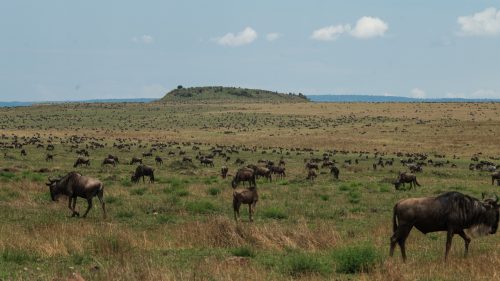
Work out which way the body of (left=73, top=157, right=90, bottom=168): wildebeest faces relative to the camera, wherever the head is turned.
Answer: to the viewer's left

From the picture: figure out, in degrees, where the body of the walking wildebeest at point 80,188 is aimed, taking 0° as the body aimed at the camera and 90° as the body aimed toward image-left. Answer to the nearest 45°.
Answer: approximately 90°

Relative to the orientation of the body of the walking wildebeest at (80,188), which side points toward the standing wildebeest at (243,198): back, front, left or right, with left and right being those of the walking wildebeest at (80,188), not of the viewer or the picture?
back

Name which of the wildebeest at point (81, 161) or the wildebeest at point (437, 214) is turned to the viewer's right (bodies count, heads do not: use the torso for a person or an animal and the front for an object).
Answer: the wildebeest at point (437, 214)

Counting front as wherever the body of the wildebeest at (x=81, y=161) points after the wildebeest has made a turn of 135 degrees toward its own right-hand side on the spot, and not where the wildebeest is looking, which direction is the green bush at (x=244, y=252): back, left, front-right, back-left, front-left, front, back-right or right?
back-right

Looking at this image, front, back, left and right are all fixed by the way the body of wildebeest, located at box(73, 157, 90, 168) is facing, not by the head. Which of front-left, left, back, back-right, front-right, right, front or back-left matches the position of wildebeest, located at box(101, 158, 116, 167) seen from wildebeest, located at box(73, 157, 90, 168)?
back

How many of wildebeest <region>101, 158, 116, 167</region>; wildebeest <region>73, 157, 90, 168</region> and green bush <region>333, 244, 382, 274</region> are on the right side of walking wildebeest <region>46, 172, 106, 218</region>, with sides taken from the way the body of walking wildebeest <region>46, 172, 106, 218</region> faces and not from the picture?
2

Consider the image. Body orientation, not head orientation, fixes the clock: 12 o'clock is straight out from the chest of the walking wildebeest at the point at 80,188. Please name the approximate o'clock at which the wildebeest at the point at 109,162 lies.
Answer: The wildebeest is roughly at 3 o'clock from the walking wildebeest.

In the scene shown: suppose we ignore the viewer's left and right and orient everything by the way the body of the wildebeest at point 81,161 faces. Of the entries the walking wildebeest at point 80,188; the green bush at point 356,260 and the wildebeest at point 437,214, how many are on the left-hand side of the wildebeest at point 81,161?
3

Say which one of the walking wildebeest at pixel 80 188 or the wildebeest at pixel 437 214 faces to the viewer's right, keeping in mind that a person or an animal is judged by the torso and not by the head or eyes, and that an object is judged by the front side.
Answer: the wildebeest

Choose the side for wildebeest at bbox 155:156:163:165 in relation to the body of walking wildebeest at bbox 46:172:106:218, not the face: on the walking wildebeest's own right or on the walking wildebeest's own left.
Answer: on the walking wildebeest's own right

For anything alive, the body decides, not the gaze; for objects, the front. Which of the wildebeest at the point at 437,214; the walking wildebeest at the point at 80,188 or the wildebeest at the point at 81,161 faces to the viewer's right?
the wildebeest at the point at 437,214

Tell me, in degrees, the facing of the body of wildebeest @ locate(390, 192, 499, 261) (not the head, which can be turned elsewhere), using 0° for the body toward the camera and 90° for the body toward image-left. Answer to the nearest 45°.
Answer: approximately 270°

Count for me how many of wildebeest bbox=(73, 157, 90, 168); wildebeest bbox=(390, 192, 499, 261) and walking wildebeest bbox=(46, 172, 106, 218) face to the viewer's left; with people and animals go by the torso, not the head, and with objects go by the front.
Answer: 2
